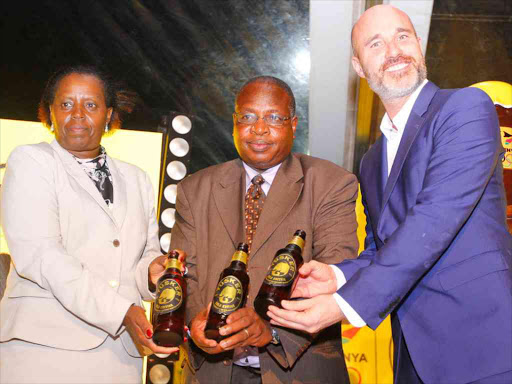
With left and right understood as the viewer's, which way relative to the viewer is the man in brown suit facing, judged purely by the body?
facing the viewer

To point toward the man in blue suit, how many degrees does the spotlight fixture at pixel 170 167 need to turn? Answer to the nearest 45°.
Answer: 0° — it already faces them

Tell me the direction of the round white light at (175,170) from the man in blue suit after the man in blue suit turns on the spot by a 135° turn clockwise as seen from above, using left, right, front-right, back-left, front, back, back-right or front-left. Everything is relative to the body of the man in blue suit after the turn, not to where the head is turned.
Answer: front-left

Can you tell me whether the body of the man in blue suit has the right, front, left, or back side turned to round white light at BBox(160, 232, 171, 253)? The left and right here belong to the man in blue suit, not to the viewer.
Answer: right

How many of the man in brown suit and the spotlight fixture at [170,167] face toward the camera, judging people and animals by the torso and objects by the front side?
2

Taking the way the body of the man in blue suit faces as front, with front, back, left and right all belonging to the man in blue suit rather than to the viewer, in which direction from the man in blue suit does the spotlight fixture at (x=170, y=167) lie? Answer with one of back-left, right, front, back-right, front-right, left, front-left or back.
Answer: right

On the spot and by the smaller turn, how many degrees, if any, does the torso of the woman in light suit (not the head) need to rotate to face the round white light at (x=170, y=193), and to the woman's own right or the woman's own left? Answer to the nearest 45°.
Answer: approximately 135° to the woman's own left

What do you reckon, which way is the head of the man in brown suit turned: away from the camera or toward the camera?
toward the camera

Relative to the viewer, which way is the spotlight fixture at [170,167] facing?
toward the camera

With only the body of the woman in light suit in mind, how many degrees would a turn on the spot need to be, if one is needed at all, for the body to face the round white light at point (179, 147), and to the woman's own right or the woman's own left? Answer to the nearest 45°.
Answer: approximately 135° to the woman's own left

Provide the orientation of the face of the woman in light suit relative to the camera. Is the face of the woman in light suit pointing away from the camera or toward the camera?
toward the camera

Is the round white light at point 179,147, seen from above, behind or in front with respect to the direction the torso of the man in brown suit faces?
behind

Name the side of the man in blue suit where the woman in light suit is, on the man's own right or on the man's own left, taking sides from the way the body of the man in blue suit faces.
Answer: on the man's own right
